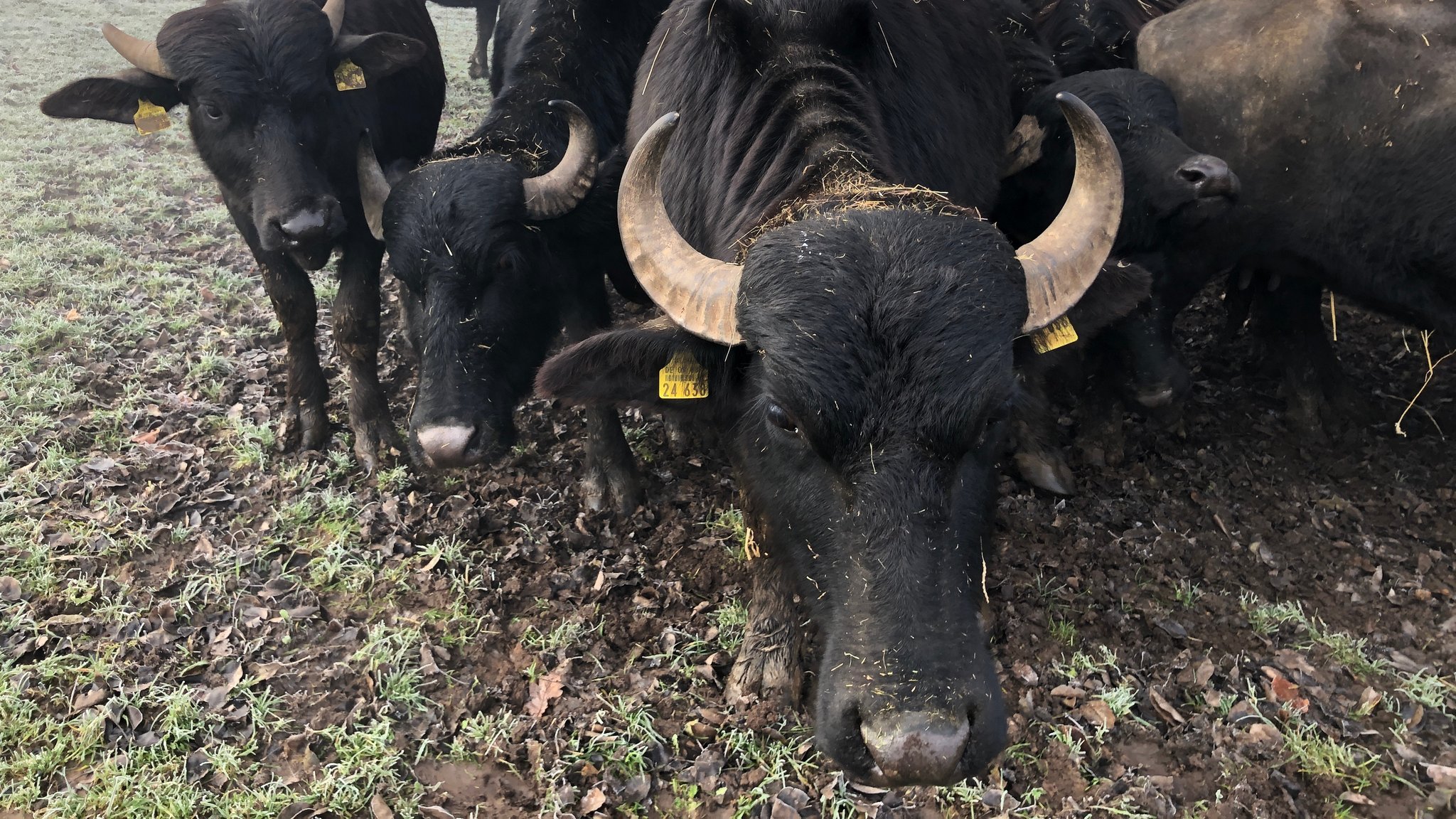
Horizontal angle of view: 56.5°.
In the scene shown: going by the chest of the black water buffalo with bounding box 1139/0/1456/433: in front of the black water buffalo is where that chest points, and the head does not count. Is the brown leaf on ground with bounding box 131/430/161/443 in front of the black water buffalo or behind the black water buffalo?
behind

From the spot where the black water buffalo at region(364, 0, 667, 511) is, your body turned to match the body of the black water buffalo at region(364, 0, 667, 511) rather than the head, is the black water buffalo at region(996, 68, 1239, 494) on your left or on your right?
on your left

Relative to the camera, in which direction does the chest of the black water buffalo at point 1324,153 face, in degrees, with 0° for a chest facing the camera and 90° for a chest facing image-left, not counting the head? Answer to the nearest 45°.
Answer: approximately 270°

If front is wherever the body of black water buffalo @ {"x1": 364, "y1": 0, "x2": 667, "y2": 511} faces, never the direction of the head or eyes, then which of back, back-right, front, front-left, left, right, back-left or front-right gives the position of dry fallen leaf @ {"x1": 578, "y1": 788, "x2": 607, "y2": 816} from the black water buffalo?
front-left

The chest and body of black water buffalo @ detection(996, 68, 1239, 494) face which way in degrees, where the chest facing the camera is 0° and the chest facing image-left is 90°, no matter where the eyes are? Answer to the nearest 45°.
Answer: approximately 315°

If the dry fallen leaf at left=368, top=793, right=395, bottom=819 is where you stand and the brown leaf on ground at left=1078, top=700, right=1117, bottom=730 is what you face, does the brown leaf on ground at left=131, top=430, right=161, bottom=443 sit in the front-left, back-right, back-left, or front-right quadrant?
back-left

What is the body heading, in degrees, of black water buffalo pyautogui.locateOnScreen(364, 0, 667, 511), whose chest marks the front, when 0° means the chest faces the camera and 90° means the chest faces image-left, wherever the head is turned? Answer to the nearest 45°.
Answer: approximately 45°

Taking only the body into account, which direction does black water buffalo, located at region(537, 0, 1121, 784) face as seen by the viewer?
toward the camera
